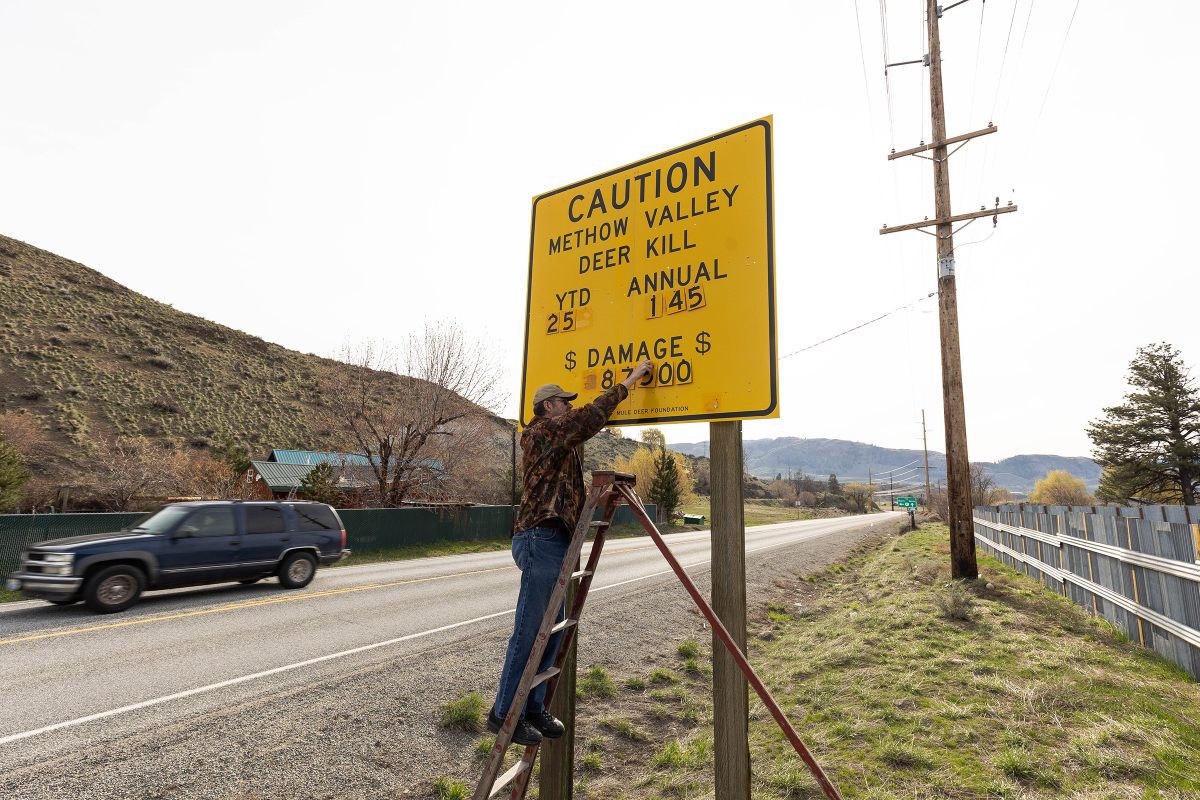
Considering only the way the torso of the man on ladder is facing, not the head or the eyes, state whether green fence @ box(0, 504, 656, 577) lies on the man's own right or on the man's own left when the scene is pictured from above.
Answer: on the man's own left

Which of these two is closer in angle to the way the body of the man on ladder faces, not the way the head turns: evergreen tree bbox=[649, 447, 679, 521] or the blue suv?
the evergreen tree

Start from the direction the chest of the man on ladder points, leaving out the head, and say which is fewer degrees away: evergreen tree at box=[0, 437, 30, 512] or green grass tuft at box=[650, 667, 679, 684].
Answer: the green grass tuft

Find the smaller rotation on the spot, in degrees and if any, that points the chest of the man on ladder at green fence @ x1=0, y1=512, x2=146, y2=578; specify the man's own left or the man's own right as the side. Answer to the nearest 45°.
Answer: approximately 135° to the man's own left

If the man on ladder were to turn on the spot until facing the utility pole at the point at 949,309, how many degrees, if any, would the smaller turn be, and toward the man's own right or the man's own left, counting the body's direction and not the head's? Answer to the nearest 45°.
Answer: approximately 45° to the man's own left

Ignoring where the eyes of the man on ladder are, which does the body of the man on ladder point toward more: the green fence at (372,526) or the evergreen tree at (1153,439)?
the evergreen tree

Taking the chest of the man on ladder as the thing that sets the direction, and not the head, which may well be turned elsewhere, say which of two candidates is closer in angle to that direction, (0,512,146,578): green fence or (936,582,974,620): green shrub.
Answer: the green shrub

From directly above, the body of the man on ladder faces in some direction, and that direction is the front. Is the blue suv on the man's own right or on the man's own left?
on the man's own left

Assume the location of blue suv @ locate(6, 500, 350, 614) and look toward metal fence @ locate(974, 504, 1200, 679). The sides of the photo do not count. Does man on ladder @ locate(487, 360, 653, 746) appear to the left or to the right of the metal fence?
right

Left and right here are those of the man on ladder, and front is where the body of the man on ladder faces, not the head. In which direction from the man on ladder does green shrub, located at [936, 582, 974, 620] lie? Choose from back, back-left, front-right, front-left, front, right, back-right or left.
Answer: front-left

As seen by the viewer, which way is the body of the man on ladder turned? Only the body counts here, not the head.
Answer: to the viewer's right

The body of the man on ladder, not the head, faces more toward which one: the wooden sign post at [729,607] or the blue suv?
the wooden sign post

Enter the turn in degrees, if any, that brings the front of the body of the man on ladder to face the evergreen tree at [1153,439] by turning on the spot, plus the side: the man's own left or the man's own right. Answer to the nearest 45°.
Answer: approximately 45° to the man's own left

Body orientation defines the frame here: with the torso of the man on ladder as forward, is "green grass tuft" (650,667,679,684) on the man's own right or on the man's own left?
on the man's own left
